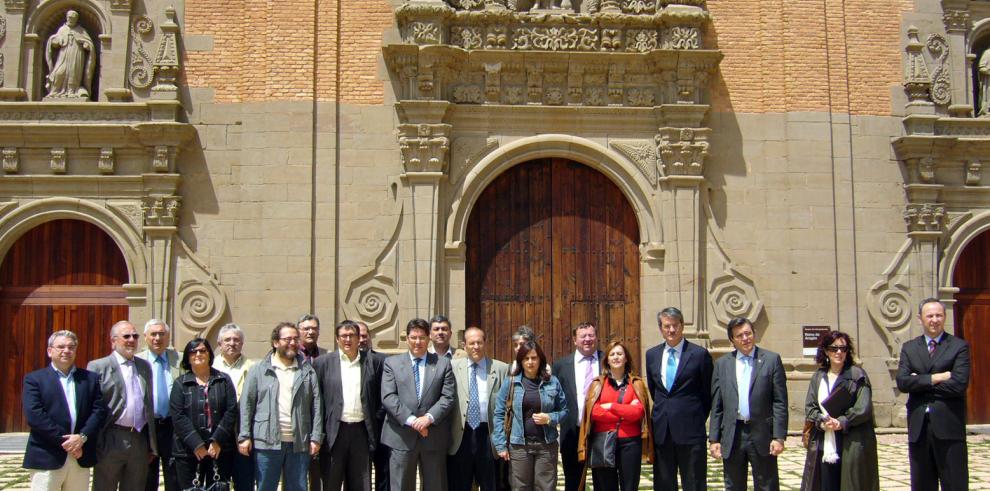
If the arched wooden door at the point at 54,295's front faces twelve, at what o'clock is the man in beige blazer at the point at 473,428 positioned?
The man in beige blazer is roughly at 11 o'clock from the arched wooden door.

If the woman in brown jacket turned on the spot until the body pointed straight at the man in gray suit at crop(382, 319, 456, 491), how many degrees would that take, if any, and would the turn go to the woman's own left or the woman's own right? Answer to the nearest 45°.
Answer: approximately 90° to the woman's own right

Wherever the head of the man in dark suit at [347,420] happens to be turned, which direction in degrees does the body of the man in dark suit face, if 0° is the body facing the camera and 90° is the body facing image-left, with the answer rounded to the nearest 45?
approximately 0°

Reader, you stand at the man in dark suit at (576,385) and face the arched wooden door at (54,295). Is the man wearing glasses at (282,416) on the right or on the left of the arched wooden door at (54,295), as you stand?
left

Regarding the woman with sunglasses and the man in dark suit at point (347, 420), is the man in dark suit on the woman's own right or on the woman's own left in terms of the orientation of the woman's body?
on the woman's own right

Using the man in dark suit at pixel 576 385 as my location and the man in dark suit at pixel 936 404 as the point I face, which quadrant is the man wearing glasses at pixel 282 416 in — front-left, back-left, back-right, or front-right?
back-right

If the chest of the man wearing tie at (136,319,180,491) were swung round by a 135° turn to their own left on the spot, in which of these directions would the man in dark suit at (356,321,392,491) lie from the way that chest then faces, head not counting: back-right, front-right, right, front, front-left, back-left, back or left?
front-right

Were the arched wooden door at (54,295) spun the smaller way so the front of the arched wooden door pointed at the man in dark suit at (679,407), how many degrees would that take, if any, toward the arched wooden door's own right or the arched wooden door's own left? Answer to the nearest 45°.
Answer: approximately 45° to the arched wooden door's own left
